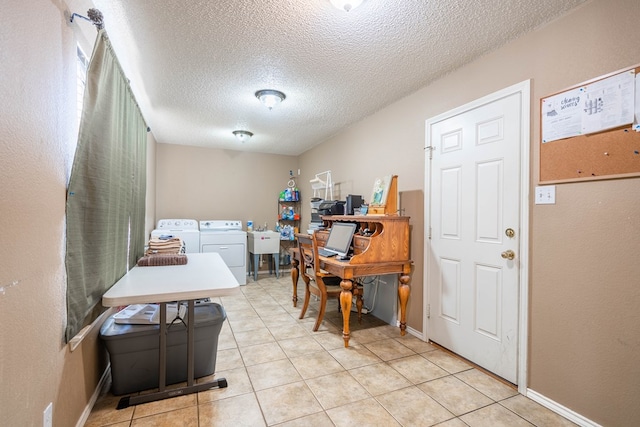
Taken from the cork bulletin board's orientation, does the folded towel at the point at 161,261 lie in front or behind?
in front

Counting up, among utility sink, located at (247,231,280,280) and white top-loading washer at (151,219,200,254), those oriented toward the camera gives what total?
2

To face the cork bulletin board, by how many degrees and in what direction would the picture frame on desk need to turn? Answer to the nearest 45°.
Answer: approximately 90° to its left

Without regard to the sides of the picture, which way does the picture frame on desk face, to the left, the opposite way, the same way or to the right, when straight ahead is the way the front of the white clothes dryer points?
to the right

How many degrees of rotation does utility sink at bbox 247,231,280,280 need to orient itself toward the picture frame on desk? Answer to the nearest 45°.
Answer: approximately 45° to its left

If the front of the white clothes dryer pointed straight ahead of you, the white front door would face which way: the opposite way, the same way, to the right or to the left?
to the right

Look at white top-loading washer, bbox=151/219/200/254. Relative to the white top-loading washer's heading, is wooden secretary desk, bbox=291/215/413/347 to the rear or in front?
in front

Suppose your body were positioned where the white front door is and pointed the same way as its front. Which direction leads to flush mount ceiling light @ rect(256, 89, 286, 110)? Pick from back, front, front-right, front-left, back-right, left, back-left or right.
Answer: front-right

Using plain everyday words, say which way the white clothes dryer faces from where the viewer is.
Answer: facing the viewer

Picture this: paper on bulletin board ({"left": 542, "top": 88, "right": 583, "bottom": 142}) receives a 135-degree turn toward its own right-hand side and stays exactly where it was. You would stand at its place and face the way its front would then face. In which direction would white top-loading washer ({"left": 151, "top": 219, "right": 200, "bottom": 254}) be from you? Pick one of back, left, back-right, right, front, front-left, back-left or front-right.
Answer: left

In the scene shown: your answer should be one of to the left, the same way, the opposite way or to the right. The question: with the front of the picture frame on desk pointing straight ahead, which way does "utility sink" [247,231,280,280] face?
to the left
